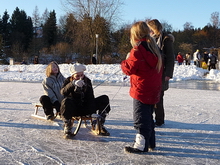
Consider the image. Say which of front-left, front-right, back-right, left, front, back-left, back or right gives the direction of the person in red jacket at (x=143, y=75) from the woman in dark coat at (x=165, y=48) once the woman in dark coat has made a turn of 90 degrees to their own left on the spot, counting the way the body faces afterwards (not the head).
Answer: front-right

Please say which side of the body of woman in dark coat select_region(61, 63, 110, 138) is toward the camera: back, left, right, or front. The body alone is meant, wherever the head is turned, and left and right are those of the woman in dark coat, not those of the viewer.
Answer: front

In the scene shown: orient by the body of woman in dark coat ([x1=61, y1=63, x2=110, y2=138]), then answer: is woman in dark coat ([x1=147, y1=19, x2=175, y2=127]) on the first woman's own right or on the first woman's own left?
on the first woman's own left

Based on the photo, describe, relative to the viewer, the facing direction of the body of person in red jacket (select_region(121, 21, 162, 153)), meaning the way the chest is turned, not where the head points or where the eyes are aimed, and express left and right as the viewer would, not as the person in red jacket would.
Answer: facing away from the viewer and to the left of the viewer

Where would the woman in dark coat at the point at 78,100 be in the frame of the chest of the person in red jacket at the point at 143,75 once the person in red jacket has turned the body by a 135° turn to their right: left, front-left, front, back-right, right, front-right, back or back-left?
back-left
